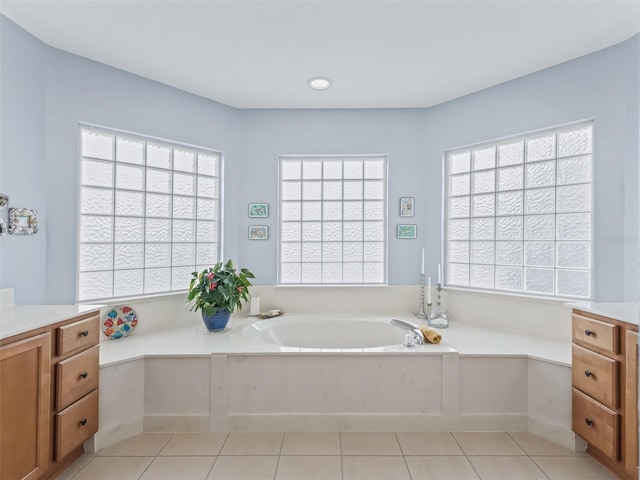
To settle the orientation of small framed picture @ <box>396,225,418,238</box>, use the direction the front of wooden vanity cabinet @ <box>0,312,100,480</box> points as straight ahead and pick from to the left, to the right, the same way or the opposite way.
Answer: to the right

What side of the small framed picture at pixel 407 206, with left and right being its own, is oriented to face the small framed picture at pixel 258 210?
right

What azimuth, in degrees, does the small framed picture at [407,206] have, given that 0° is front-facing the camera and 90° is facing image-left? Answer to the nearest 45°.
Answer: approximately 0°

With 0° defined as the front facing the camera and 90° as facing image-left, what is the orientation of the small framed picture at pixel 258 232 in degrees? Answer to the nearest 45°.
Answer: approximately 0°

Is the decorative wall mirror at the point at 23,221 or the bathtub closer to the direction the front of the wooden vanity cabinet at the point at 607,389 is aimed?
the decorative wall mirror

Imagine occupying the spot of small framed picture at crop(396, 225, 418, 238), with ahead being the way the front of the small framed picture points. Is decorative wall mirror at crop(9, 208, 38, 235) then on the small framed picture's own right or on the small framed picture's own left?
on the small framed picture's own right

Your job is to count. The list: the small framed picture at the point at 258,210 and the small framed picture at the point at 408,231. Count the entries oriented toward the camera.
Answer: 2

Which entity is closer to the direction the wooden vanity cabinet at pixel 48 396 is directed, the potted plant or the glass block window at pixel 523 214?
the glass block window

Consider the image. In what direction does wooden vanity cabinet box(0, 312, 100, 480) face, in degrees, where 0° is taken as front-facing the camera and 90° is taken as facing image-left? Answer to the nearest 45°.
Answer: approximately 315°

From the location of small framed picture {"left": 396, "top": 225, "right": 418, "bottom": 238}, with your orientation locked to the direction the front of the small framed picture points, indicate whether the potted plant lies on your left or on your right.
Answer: on your right

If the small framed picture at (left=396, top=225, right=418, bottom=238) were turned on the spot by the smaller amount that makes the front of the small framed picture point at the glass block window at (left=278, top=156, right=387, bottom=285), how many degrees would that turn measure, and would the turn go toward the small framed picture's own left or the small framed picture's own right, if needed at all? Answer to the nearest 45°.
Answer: approximately 90° to the small framed picture's own right
